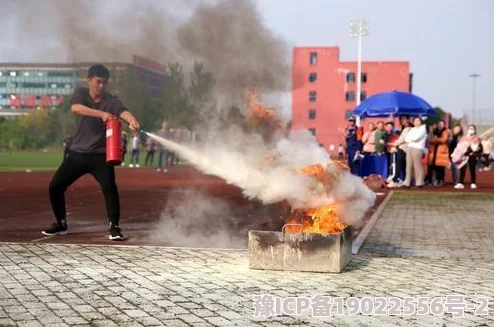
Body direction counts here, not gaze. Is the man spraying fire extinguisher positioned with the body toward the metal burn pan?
yes

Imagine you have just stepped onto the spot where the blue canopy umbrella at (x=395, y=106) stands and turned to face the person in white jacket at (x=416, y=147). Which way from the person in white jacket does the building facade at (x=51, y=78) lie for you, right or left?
right

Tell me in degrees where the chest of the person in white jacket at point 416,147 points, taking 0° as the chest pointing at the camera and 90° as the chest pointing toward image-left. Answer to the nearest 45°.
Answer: approximately 45°

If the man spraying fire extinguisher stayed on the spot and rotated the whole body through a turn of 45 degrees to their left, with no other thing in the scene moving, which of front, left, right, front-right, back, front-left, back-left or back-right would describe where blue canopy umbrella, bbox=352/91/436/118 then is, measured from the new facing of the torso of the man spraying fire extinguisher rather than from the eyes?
front-left

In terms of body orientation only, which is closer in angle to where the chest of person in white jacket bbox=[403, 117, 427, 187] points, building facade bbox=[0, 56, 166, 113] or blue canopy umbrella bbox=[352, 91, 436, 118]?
the building facade

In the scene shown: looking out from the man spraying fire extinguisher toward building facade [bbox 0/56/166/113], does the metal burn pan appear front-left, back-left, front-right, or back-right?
back-right

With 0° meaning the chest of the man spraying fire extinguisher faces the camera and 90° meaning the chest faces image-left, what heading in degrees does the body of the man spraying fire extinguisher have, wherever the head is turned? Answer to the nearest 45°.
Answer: approximately 315°

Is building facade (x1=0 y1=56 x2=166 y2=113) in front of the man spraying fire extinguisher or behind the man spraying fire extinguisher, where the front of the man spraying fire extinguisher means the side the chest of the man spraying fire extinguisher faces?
behind

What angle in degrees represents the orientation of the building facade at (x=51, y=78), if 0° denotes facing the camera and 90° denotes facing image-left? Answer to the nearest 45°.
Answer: approximately 0°
